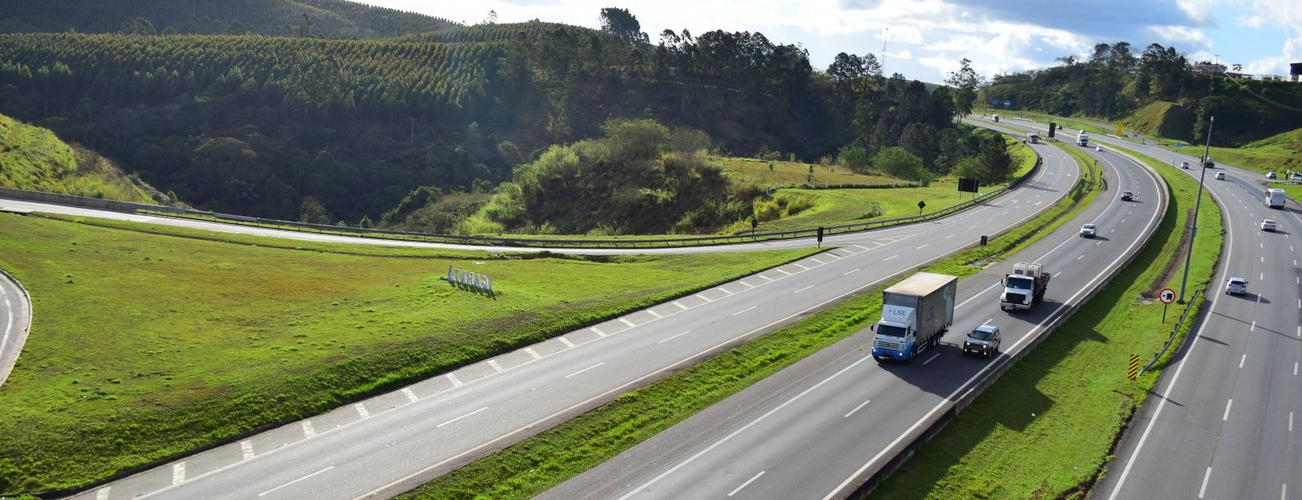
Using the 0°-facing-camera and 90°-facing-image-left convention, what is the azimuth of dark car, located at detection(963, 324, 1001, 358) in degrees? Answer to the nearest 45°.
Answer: approximately 45°

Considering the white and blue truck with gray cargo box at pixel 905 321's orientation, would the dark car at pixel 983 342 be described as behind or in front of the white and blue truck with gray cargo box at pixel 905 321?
behind

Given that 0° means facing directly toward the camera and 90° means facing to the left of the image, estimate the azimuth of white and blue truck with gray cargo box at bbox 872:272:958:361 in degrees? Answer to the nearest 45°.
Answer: approximately 45°
